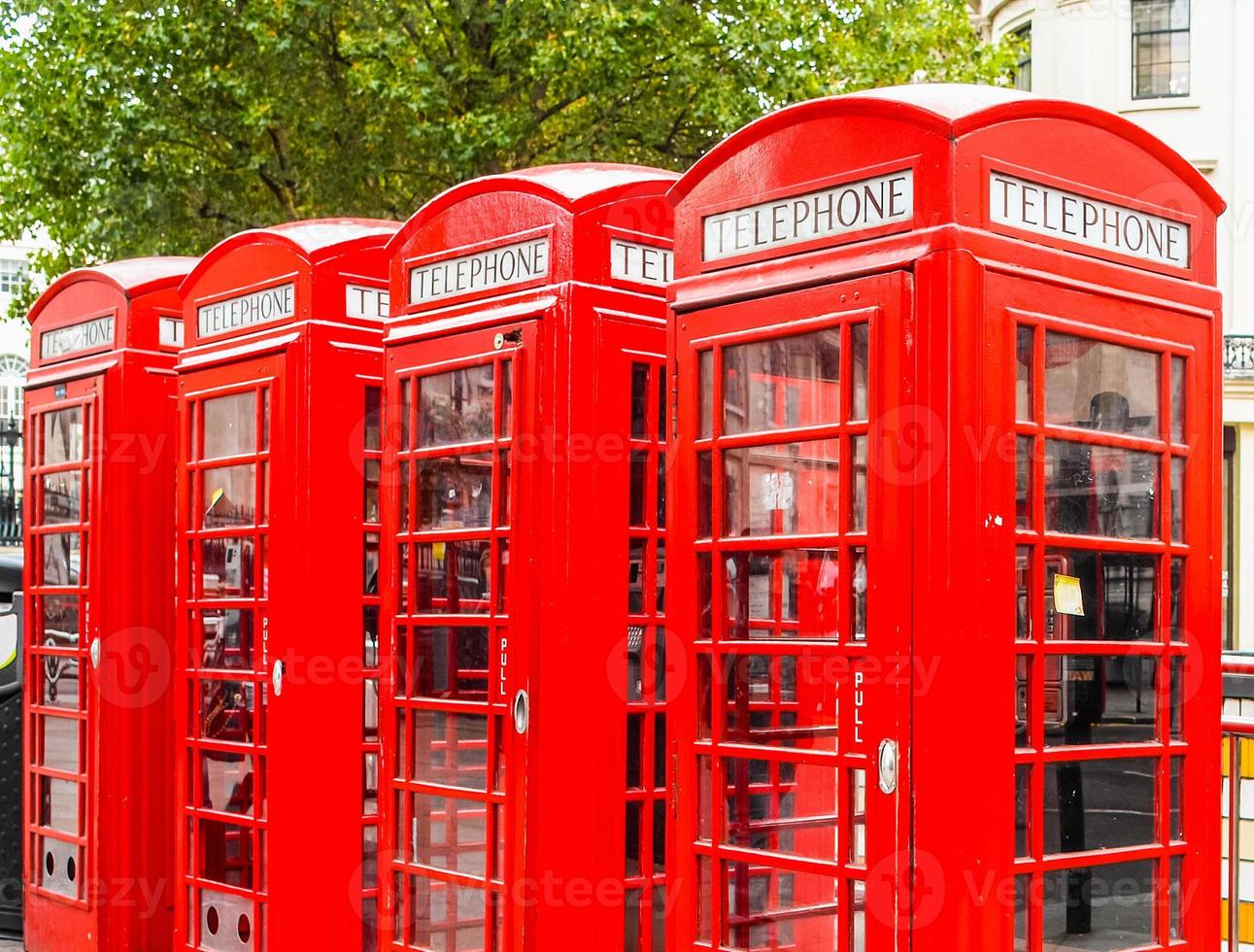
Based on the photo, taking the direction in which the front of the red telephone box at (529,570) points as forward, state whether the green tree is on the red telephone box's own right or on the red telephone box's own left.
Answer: on the red telephone box's own right

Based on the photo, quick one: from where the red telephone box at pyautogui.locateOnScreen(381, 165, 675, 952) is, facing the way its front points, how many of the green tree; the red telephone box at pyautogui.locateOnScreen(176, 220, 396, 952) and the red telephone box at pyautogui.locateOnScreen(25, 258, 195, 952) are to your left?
0

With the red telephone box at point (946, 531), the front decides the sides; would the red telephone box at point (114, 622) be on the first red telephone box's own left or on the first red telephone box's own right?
on the first red telephone box's own right

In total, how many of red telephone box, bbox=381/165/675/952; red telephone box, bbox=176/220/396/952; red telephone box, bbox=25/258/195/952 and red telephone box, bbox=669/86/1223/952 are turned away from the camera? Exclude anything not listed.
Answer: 0

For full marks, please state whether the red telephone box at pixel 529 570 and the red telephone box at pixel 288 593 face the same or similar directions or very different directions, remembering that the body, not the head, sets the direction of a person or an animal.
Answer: same or similar directions

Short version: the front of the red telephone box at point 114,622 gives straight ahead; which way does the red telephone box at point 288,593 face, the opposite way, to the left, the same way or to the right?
the same way

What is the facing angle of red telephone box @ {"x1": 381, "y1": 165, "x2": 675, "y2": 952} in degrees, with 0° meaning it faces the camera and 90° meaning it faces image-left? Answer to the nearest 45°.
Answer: approximately 45°

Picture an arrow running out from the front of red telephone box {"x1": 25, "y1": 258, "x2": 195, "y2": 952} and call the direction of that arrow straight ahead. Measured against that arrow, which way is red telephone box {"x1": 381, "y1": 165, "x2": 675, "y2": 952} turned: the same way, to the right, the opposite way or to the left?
the same way

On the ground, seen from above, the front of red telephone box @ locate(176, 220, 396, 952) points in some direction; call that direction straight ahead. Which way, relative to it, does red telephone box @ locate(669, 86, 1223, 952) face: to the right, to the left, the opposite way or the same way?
the same way

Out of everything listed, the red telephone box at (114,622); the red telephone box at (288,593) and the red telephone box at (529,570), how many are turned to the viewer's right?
0

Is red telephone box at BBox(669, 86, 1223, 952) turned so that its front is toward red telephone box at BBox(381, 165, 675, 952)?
no

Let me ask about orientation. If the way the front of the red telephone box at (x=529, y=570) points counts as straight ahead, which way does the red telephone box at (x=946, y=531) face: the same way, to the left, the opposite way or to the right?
the same way

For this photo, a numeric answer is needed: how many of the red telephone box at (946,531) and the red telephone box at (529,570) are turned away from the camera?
0

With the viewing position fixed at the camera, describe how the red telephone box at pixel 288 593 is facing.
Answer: facing the viewer and to the left of the viewer
